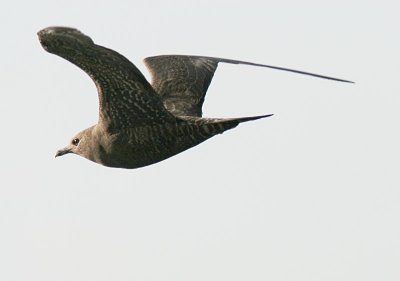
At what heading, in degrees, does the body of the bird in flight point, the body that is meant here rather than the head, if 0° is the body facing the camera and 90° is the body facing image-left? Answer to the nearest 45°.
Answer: approximately 90°
